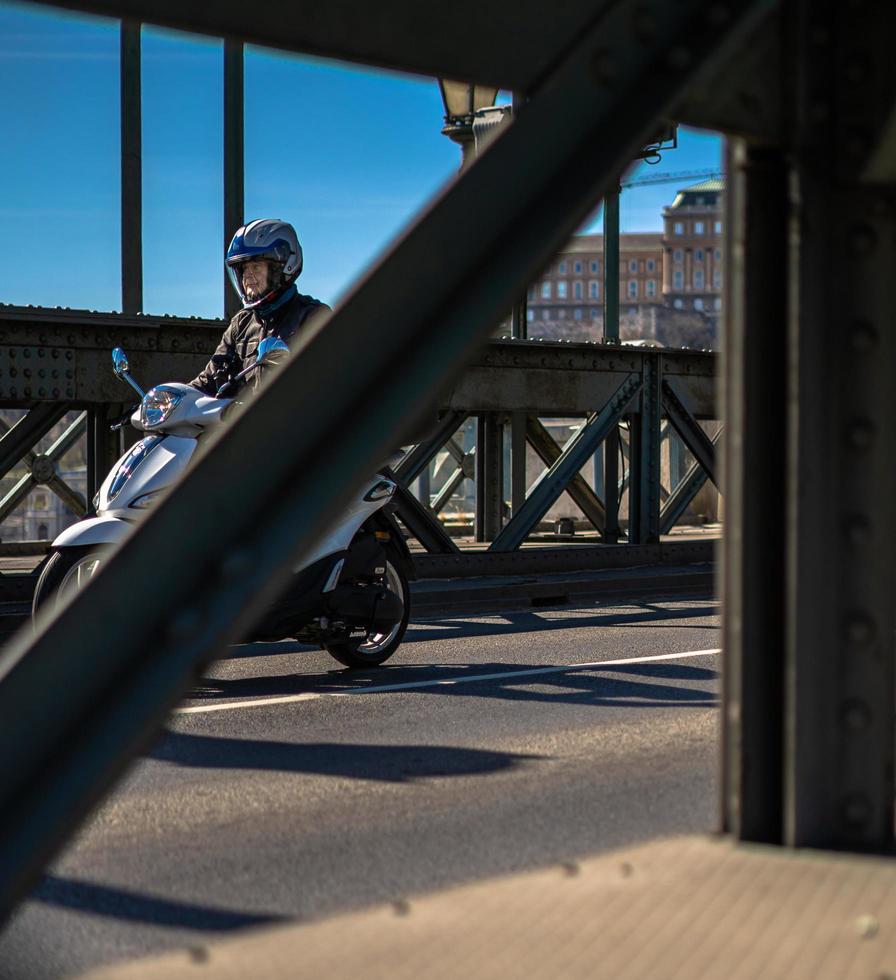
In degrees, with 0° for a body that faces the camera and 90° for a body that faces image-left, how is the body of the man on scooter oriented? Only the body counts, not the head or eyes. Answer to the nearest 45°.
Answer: approximately 45°

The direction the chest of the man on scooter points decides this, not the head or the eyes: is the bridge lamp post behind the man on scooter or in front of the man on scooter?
behind

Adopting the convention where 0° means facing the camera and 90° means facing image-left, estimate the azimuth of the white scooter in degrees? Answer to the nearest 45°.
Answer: approximately 45°
